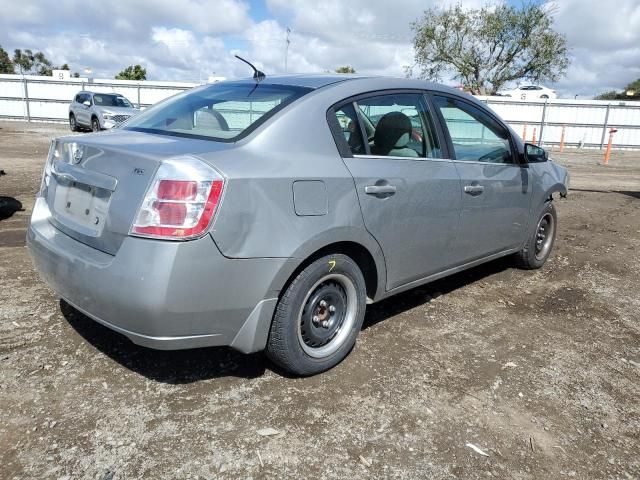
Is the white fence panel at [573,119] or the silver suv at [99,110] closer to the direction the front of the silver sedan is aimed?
the white fence panel

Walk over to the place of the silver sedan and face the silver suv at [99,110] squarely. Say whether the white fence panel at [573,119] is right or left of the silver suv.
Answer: right

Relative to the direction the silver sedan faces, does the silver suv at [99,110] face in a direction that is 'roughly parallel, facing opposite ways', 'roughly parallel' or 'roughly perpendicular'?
roughly perpendicular

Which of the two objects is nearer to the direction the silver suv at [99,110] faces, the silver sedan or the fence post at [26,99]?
the silver sedan

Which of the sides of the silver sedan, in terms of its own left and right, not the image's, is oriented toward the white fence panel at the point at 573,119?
front

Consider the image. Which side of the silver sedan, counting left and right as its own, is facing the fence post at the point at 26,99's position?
left

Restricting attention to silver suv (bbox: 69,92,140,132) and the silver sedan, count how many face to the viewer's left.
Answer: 0

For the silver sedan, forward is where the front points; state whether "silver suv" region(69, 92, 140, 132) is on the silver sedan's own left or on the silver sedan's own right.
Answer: on the silver sedan's own left

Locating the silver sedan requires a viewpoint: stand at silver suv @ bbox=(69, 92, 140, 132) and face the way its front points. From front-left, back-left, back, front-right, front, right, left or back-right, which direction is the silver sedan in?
front-right

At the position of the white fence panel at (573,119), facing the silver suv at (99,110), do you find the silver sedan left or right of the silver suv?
left

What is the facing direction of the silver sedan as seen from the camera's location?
facing away from the viewer and to the right of the viewer

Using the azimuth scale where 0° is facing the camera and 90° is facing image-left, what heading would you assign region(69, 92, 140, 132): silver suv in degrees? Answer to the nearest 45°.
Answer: approximately 315°
